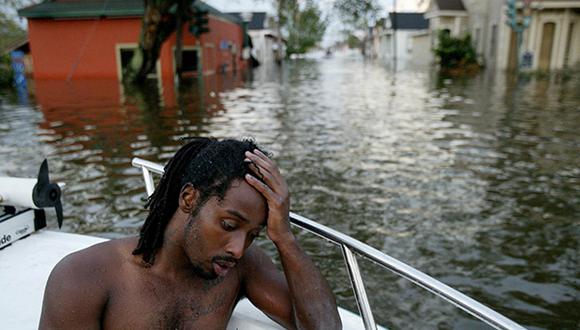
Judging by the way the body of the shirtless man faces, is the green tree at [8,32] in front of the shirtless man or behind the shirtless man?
behind

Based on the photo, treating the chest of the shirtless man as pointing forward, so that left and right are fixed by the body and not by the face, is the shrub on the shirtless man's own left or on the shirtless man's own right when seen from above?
on the shirtless man's own left

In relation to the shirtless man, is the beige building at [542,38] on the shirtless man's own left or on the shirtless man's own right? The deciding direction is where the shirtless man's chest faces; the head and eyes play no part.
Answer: on the shirtless man's own left

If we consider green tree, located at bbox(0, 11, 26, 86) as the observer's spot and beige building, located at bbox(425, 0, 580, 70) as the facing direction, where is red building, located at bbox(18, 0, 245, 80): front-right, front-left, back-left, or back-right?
front-right

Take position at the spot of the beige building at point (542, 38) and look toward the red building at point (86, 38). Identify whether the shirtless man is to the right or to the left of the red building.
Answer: left

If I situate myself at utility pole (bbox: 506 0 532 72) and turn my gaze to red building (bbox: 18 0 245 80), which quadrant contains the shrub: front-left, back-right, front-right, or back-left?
front-right

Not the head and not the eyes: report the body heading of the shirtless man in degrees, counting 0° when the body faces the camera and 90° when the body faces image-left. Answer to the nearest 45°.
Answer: approximately 315°

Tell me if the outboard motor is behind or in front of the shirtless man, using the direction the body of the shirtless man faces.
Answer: behind

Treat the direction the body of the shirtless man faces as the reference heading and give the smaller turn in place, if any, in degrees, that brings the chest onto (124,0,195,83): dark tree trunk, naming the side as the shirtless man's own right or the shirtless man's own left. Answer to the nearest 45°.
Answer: approximately 135° to the shirtless man's own left

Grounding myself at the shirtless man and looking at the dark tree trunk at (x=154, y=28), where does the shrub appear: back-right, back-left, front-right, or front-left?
front-right
